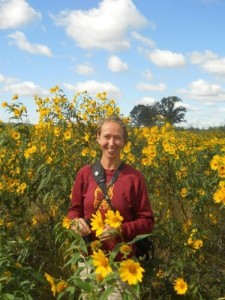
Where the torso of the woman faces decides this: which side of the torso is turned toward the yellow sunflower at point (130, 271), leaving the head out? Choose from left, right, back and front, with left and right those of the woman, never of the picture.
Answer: front

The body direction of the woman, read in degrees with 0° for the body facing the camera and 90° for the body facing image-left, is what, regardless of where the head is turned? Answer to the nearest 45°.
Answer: approximately 0°

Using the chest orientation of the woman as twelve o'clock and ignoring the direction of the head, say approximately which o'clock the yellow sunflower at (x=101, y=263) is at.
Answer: The yellow sunflower is roughly at 12 o'clock from the woman.
